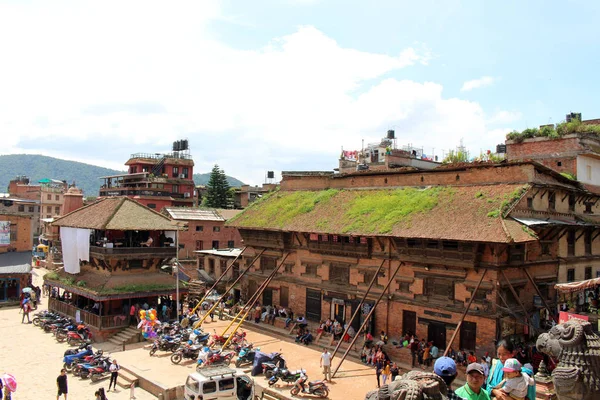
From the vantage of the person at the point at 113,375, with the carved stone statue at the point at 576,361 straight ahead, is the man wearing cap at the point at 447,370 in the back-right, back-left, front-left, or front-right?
front-right

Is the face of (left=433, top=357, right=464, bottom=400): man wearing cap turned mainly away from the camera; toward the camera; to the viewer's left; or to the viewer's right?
away from the camera

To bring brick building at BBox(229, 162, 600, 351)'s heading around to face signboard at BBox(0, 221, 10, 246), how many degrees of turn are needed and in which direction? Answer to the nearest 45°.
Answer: approximately 45° to its right

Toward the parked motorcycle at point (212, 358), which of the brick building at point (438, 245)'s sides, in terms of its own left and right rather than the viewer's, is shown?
front

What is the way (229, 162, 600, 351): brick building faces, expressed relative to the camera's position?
facing the viewer and to the left of the viewer

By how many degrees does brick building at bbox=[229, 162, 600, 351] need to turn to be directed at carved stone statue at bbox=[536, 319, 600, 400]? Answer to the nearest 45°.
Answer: approximately 45° to its left

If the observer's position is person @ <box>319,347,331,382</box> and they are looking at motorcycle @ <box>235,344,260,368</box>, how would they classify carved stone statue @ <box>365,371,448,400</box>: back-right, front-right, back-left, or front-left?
back-left

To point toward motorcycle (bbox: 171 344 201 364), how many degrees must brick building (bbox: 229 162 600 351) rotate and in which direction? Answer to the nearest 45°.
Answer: approximately 45° to its right

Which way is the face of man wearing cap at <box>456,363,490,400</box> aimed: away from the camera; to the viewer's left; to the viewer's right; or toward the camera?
toward the camera

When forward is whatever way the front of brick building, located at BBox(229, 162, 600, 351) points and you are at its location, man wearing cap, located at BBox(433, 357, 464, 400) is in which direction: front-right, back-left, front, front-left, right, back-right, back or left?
front-left

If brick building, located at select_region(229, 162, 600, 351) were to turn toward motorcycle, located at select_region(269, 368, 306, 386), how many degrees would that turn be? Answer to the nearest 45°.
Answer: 0° — it already faces it

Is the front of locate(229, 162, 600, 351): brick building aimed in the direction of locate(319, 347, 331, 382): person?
yes

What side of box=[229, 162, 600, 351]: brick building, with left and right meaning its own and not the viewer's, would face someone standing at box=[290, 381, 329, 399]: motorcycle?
front

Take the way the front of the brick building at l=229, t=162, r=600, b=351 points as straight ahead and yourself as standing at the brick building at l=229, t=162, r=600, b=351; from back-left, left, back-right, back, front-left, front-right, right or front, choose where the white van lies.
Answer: front

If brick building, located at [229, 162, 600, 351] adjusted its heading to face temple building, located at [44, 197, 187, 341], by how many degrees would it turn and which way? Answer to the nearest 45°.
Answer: approximately 45° to its right

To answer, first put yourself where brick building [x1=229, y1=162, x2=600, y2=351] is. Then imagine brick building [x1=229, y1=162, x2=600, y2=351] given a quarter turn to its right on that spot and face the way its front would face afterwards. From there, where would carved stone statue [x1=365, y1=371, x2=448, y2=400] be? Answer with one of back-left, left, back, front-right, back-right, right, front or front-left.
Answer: back-left
